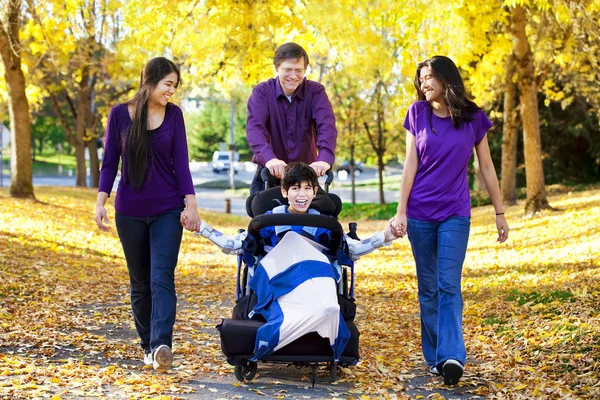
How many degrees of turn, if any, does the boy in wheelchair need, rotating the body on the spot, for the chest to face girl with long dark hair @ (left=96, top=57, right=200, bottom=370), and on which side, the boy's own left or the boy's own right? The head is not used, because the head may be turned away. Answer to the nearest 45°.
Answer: approximately 90° to the boy's own right

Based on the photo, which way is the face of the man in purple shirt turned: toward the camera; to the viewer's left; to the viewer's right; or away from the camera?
toward the camera

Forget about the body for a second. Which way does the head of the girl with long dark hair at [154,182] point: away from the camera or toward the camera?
toward the camera

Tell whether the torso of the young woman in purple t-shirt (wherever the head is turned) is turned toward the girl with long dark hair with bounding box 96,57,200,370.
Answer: no

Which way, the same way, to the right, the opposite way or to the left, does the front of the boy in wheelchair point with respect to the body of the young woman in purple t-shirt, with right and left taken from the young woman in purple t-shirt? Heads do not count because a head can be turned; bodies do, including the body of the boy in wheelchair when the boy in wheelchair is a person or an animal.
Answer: the same way

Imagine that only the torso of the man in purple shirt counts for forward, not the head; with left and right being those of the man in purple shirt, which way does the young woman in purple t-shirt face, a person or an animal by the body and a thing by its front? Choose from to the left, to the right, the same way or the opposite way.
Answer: the same way

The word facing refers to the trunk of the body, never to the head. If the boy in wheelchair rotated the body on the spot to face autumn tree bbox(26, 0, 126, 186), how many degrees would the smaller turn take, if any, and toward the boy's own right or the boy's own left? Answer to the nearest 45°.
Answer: approximately 180°

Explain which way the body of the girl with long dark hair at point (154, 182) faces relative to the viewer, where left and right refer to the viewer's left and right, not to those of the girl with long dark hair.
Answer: facing the viewer

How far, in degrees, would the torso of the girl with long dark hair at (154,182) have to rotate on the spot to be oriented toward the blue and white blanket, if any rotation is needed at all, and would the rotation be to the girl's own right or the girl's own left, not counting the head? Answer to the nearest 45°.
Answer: approximately 45° to the girl's own left

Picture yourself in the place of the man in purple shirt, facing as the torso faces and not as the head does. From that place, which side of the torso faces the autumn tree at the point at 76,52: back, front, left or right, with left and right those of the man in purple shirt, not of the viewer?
back

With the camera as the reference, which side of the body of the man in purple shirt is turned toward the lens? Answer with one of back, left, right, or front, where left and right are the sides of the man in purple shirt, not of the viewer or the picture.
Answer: front

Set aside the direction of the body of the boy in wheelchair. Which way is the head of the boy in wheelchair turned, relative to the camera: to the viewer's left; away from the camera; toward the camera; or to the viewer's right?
toward the camera

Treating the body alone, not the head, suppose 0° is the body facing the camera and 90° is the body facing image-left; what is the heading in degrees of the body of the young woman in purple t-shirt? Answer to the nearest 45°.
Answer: approximately 0°

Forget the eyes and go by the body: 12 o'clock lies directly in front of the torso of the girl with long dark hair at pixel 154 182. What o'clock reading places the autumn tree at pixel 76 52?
The autumn tree is roughly at 6 o'clock from the girl with long dark hair.

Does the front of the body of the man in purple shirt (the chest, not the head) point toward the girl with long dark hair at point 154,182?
no

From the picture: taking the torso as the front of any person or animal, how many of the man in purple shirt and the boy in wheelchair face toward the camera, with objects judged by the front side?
2

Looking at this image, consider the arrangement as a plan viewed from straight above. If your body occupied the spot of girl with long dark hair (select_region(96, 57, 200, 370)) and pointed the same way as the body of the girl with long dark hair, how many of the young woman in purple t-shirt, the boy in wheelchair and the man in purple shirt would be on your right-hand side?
0
